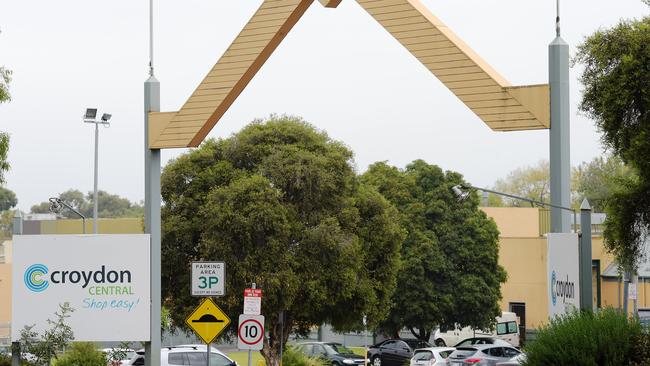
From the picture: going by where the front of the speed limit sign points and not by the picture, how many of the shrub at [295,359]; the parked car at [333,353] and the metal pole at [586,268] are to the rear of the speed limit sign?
2

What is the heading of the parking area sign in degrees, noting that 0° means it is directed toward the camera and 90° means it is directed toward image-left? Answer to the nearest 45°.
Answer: approximately 0°

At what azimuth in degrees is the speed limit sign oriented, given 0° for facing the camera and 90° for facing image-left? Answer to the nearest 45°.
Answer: approximately 0°

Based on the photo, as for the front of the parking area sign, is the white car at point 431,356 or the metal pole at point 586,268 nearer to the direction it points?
the metal pole

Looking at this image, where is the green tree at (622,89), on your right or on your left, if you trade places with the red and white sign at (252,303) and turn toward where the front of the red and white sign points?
on your left

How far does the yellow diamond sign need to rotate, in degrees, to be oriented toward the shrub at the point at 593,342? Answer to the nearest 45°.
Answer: approximately 45° to its left
